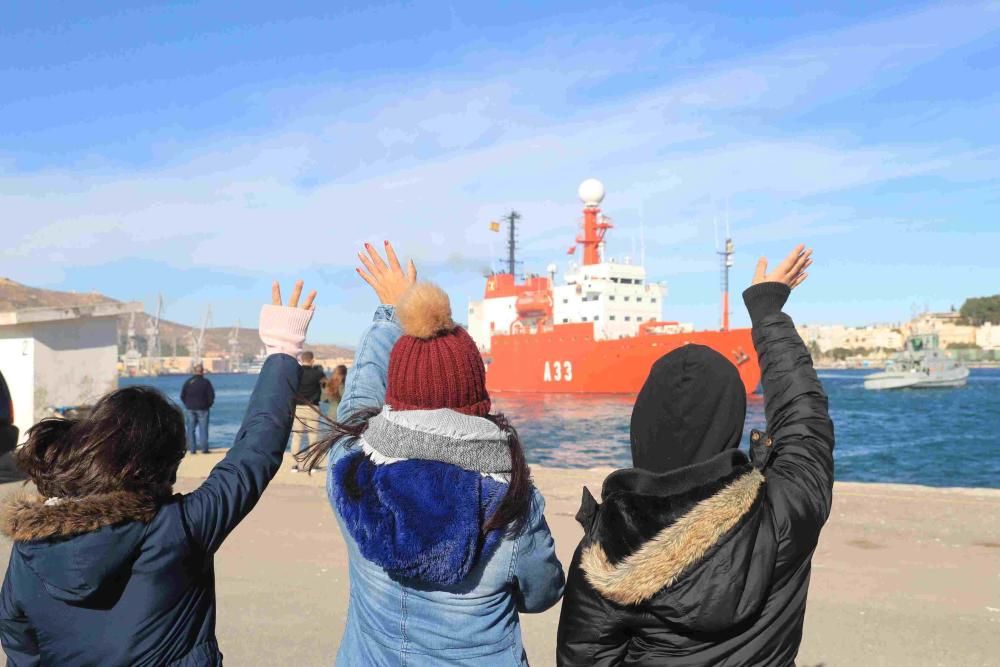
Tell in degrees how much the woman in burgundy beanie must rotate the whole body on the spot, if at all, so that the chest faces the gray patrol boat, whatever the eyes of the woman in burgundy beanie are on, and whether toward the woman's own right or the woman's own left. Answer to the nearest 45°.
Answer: approximately 45° to the woman's own right

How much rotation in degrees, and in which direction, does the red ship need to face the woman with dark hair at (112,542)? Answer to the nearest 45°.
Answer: approximately 45° to its right

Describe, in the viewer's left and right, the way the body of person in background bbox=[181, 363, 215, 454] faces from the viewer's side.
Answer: facing away from the viewer

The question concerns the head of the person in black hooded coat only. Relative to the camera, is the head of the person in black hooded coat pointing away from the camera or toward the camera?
away from the camera

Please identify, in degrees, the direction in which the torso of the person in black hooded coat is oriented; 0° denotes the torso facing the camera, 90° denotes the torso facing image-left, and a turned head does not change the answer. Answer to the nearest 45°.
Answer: approximately 180°

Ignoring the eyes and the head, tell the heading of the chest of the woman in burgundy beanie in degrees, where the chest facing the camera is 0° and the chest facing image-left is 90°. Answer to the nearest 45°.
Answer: approximately 180°

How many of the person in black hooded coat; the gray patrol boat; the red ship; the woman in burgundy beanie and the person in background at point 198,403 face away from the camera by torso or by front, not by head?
3

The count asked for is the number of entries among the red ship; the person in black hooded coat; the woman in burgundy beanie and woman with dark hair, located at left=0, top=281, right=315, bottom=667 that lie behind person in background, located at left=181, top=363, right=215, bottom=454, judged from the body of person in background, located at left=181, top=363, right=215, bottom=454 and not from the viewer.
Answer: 3

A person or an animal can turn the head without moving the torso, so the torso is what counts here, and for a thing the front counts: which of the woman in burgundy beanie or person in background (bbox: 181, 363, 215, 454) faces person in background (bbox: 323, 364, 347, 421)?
the woman in burgundy beanie

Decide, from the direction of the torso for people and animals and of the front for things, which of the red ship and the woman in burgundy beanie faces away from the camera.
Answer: the woman in burgundy beanie
